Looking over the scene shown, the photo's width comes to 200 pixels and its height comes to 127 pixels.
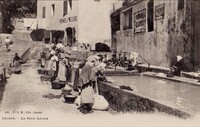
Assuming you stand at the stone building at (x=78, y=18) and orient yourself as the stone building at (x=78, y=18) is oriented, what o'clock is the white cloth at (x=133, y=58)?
The white cloth is roughly at 10 o'clock from the stone building.

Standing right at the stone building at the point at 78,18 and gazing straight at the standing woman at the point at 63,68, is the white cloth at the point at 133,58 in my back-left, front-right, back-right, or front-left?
front-left

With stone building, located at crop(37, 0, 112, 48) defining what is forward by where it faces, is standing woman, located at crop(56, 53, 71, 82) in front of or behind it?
in front

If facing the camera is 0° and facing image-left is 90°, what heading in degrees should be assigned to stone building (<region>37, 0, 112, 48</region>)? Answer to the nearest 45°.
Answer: approximately 45°

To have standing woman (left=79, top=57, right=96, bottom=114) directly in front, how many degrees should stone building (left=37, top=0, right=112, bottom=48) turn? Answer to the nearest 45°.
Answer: approximately 45° to its left

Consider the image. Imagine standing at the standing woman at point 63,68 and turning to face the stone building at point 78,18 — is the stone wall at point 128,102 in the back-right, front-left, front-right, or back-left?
back-right

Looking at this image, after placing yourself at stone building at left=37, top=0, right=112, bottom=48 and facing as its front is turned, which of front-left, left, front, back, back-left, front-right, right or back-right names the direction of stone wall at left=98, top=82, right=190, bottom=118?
front-left

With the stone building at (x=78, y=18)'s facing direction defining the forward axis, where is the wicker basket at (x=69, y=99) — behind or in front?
in front

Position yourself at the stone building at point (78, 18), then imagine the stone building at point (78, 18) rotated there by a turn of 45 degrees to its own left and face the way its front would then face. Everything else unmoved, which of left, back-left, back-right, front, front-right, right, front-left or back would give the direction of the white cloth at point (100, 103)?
front
